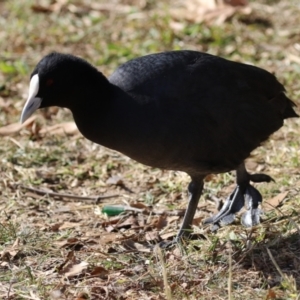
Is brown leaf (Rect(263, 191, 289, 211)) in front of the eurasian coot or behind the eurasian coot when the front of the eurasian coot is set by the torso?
behind

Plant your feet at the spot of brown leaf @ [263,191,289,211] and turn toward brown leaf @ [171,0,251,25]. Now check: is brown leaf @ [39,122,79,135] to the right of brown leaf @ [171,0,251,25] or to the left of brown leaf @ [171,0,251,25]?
left

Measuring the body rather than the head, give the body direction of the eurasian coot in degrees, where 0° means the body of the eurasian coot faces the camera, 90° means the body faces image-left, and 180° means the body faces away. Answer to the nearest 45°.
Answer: approximately 90°

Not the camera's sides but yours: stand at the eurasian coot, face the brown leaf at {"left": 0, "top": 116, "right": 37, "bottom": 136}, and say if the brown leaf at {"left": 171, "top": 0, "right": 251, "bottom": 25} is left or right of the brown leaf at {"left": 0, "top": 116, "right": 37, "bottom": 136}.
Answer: right

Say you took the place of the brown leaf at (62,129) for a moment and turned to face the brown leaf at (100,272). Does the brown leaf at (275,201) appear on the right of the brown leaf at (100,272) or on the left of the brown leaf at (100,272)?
left

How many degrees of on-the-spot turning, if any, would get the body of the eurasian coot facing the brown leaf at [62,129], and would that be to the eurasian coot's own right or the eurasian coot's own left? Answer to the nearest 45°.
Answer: approximately 45° to the eurasian coot's own right

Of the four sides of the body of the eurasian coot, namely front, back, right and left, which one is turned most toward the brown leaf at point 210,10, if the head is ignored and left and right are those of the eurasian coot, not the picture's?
right
